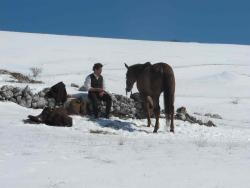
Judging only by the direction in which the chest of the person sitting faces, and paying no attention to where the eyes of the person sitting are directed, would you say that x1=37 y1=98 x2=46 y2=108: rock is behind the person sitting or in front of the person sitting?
behind

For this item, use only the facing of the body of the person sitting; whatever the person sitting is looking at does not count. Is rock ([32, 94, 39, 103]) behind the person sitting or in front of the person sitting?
behind

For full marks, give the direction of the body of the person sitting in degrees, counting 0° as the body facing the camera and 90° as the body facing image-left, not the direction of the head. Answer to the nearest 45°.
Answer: approximately 315°

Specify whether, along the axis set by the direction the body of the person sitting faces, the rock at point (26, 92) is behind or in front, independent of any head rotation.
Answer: behind

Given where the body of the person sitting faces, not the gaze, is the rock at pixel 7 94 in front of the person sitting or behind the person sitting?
behind

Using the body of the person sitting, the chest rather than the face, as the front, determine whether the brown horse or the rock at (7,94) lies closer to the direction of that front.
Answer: the brown horse
